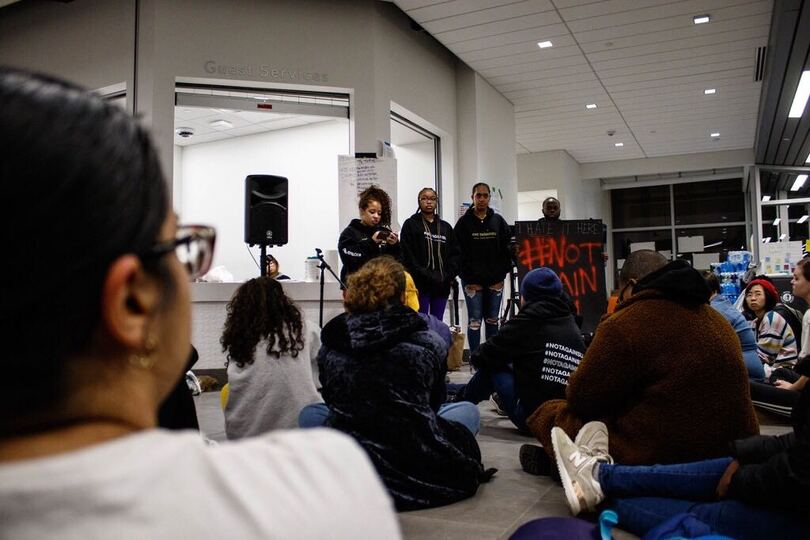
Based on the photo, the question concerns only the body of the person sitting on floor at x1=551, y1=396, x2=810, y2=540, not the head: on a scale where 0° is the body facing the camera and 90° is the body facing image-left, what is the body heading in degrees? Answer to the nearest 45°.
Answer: approximately 90°

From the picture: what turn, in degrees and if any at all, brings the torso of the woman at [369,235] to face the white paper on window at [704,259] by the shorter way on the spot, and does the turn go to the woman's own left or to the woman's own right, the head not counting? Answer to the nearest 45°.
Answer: approximately 90° to the woman's own left

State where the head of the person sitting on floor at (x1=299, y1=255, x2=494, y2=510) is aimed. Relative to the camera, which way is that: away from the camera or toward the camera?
away from the camera

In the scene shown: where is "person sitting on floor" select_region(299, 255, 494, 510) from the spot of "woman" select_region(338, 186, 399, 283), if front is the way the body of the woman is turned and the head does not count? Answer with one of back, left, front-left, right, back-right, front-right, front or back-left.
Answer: front-right

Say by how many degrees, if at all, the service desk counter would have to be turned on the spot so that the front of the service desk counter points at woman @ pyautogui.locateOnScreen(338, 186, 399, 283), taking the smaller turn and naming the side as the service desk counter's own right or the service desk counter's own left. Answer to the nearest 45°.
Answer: approximately 45° to the service desk counter's own left

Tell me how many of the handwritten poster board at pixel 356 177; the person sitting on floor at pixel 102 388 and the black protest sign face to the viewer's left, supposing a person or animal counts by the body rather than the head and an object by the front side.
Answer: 0

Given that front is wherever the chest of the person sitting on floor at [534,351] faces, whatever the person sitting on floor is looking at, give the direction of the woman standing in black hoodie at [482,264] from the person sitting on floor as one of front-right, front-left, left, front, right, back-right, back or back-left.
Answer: front-right

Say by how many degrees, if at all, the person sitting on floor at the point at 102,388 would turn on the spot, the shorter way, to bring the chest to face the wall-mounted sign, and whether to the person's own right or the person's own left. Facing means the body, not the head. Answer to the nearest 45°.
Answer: approximately 45° to the person's own left

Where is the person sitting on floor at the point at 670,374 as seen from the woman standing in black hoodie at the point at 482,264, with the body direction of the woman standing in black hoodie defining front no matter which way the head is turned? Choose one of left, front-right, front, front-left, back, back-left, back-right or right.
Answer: front

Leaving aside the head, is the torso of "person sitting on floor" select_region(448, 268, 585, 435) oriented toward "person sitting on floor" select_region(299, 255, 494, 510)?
no

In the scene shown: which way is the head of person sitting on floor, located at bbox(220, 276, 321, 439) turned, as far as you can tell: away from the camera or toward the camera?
away from the camera

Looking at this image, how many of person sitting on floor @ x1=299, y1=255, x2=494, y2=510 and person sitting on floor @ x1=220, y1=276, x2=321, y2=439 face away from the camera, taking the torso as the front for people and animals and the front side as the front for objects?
2

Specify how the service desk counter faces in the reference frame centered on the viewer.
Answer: facing the viewer

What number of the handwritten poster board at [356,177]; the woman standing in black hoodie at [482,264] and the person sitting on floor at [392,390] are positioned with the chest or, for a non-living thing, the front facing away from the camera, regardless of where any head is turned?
1

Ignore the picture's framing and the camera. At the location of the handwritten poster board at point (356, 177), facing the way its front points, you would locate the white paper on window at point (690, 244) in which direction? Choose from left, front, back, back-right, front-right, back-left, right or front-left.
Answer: back-left

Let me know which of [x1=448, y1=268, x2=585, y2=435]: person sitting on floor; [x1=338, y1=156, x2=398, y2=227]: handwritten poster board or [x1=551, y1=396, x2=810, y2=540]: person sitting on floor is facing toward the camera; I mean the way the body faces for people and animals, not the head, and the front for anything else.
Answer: the handwritten poster board

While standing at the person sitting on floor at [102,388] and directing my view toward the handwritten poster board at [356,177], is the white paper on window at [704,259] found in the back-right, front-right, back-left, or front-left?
front-right

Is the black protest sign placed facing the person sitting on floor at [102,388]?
yes
